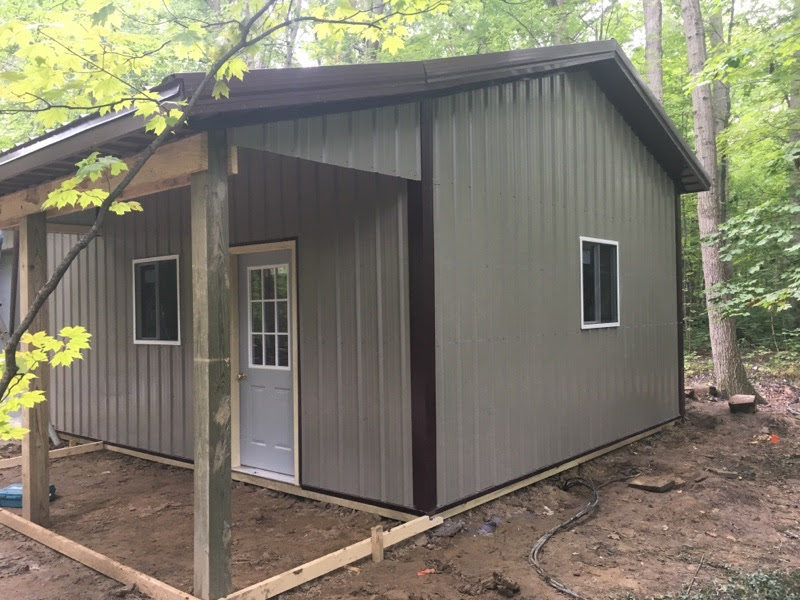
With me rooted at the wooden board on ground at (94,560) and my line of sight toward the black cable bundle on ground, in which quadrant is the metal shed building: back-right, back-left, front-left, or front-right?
front-left

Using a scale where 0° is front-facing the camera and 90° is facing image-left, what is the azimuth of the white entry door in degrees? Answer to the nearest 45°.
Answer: approximately 45°

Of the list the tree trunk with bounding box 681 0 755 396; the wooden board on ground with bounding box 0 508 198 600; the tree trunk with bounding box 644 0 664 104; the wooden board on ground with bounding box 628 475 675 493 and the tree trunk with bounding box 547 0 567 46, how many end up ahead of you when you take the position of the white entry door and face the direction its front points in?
1

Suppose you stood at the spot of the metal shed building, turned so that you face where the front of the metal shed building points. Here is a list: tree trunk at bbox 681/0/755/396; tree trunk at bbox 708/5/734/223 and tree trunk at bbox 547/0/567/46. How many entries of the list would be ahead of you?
0

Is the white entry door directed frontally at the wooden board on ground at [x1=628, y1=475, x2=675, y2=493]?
no

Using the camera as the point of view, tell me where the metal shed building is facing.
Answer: facing the viewer and to the left of the viewer

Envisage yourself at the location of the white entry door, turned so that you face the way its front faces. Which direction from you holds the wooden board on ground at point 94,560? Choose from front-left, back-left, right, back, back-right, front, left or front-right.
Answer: front

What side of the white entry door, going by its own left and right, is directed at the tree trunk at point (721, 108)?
back

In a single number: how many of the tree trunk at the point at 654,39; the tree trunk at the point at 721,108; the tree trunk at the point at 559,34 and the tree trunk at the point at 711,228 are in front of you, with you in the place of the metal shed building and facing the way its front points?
0

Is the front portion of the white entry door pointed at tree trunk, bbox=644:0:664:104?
no

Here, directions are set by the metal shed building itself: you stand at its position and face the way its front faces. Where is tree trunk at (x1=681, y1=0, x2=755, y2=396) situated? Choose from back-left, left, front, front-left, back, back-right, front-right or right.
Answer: back

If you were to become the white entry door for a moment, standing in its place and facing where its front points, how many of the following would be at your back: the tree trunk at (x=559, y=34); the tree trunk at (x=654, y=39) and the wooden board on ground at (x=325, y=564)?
2

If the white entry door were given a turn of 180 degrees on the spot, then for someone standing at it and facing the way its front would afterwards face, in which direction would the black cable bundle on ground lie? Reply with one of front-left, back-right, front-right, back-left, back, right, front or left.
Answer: right

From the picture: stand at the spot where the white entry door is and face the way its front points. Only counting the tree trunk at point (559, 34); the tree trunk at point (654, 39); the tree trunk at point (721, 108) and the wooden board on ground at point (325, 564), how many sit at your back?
3

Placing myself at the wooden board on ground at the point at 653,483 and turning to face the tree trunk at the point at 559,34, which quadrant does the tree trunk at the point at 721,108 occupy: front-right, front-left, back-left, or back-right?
front-right

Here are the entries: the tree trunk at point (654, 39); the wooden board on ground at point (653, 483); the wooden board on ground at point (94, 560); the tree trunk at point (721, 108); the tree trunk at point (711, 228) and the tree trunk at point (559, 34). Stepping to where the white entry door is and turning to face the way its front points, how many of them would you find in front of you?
1

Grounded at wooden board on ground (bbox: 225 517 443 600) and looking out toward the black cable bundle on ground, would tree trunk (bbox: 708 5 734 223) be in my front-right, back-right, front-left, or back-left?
front-left

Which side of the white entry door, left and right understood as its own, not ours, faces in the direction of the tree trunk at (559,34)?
back

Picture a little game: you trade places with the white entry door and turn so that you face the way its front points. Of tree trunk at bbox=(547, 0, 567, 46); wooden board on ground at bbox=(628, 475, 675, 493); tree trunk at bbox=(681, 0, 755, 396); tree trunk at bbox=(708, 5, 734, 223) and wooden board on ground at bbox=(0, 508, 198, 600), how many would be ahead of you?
1

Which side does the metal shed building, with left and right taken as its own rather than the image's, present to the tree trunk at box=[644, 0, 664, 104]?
back
